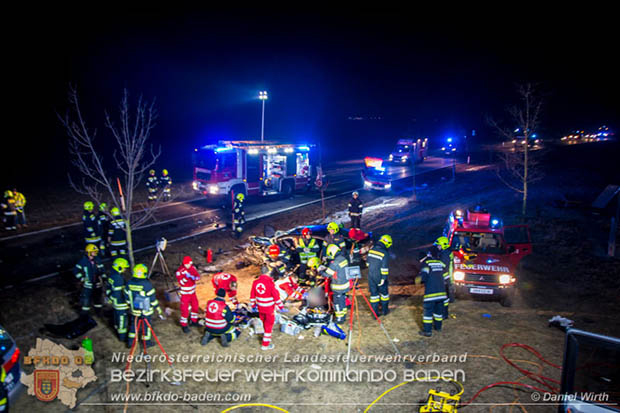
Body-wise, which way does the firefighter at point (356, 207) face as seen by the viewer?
toward the camera

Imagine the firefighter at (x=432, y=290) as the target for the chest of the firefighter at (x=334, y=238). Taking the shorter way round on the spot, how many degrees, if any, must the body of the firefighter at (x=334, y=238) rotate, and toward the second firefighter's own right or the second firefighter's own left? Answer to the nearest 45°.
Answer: approximately 90° to the second firefighter's own left

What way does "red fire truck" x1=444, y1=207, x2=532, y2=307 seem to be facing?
toward the camera

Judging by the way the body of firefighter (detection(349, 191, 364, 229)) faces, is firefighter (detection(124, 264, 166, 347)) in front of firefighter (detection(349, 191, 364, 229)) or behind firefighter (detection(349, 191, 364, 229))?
in front

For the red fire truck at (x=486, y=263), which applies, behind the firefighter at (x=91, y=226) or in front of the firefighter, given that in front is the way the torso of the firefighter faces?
in front

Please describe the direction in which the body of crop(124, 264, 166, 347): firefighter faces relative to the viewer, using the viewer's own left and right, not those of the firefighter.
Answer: facing away from the viewer and to the right of the viewer

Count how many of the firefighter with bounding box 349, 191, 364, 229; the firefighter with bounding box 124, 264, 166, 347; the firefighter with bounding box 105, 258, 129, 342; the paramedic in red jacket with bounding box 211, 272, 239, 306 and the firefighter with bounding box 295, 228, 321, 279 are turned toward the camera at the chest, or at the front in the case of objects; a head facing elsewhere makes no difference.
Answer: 2

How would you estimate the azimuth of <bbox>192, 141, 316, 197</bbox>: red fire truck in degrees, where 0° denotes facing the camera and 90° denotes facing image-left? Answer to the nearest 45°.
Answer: approximately 45°

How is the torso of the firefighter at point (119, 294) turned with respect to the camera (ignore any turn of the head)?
to the viewer's right

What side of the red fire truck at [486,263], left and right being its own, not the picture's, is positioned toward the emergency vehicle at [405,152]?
back

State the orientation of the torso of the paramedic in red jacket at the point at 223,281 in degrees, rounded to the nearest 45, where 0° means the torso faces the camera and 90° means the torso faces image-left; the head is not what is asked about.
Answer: approximately 270°

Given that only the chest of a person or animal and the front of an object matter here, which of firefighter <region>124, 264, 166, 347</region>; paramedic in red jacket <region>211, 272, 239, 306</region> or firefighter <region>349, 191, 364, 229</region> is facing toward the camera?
firefighter <region>349, 191, 364, 229</region>

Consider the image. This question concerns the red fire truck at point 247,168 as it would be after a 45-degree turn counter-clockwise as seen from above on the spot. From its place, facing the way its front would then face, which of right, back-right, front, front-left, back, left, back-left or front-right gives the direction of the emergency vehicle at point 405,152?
back-left
